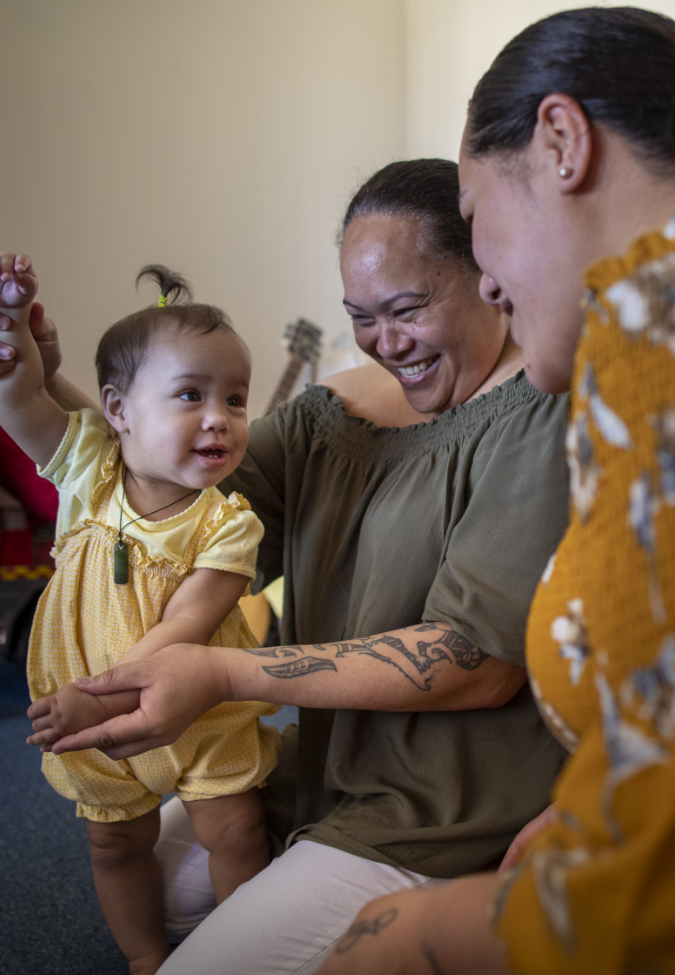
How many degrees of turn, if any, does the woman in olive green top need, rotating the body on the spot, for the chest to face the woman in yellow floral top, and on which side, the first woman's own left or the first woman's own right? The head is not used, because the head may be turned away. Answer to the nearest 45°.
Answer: approximately 45° to the first woman's own left

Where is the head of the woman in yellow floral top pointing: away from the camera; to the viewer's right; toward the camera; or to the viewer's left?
to the viewer's left

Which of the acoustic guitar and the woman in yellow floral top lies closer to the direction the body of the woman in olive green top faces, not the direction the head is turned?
the woman in yellow floral top

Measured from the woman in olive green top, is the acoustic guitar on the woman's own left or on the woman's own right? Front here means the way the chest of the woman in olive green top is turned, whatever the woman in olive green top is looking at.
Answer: on the woman's own right

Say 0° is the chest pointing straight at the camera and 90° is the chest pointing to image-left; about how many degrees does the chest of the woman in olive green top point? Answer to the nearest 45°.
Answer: approximately 45°
